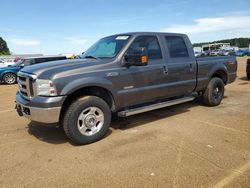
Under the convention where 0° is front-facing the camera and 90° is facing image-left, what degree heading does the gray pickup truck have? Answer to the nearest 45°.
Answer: approximately 45°
